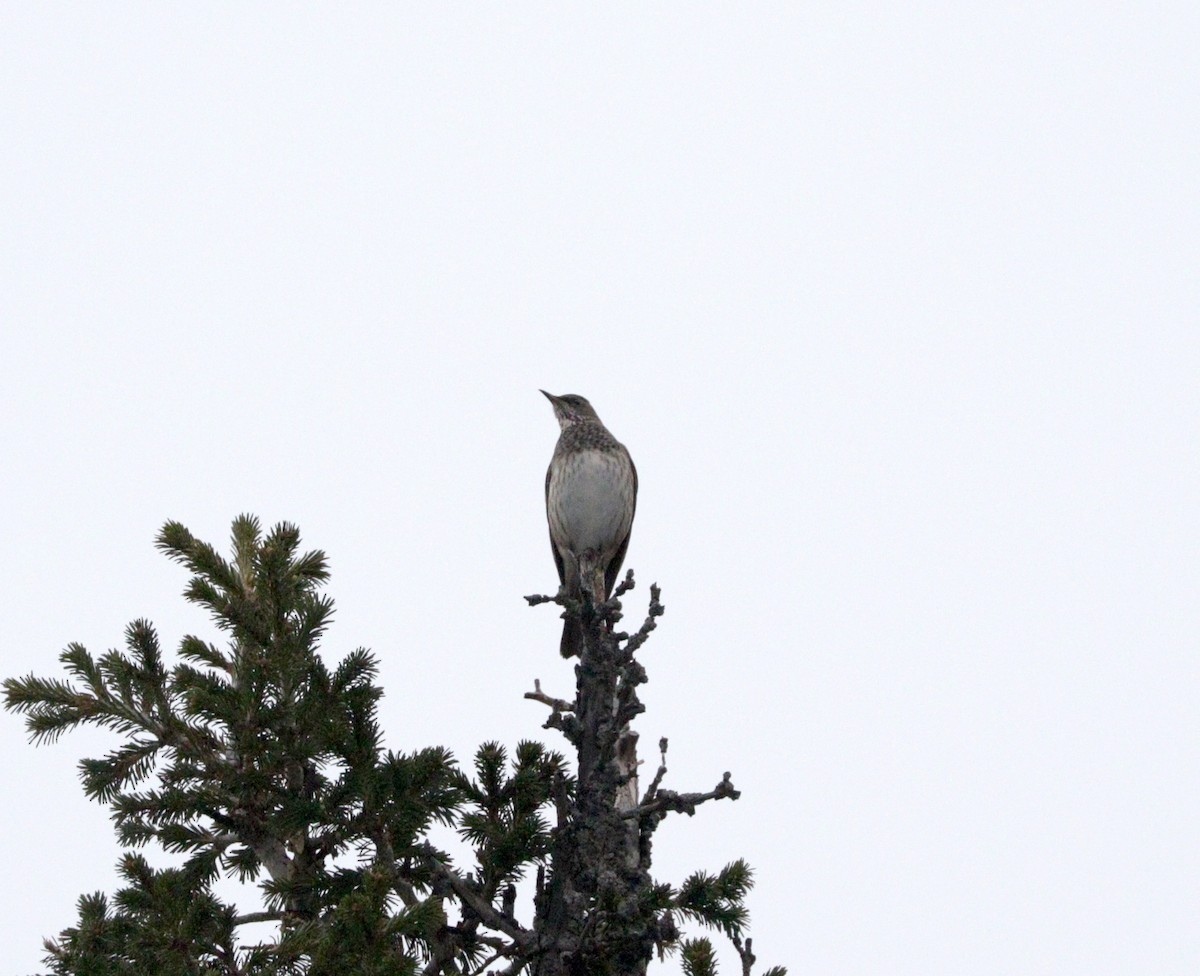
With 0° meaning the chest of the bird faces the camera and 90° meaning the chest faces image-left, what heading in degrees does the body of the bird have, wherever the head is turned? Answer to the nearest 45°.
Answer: approximately 0°
